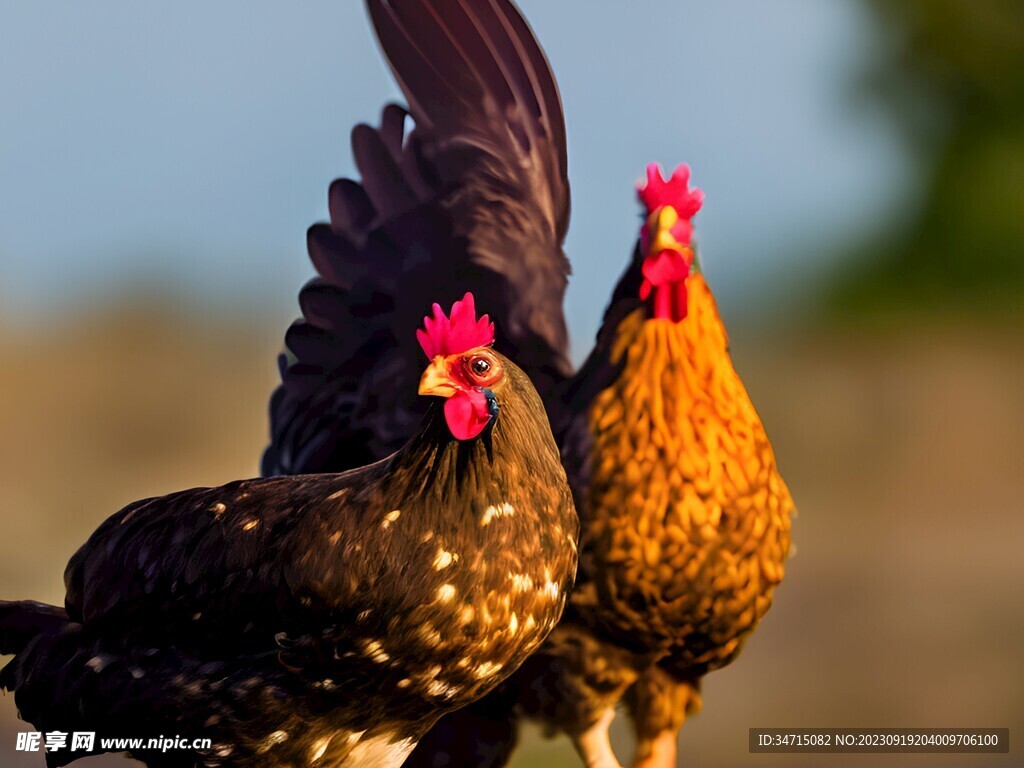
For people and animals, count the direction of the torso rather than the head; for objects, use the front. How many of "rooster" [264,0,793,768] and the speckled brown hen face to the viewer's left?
0

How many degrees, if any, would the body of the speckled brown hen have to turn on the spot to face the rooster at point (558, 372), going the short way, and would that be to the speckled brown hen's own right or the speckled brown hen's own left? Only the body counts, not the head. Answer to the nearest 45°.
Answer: approximately 45° to the speckled brown hen's own left

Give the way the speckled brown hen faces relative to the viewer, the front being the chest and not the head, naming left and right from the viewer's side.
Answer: facing to the right of the viewer

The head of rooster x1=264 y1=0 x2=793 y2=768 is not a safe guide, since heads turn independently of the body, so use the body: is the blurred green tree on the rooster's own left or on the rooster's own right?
on the rooster's own left

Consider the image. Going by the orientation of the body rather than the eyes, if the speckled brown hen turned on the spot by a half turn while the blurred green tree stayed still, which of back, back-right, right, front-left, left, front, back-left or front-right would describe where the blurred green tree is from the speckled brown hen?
back-right

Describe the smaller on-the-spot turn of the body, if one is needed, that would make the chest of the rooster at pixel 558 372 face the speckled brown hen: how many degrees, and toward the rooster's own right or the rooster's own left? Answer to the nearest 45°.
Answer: approximately 90° to the rooster's own right

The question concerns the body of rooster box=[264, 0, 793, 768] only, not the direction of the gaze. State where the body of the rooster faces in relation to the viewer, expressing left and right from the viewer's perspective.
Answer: facing the viewer and to the right of the viewer
